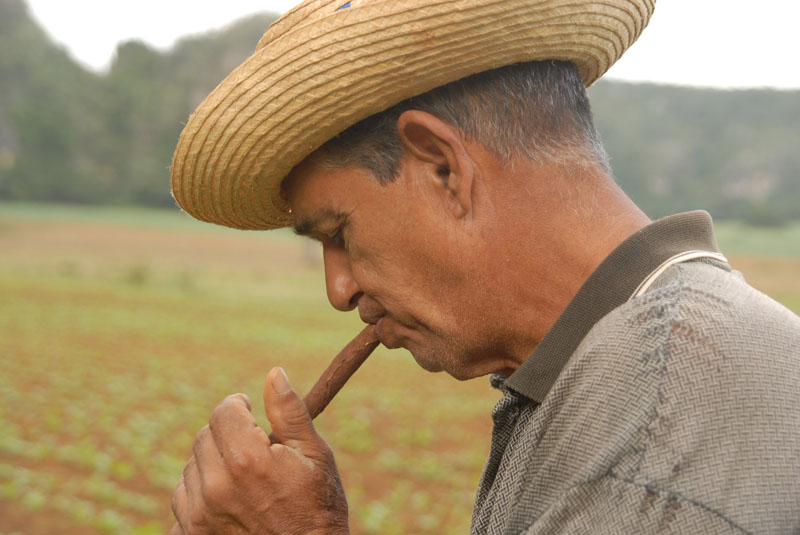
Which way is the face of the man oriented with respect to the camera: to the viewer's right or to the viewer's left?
to the viewer's left

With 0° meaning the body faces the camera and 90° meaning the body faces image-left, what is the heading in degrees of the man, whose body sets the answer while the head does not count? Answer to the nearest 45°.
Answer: approximately 90°
